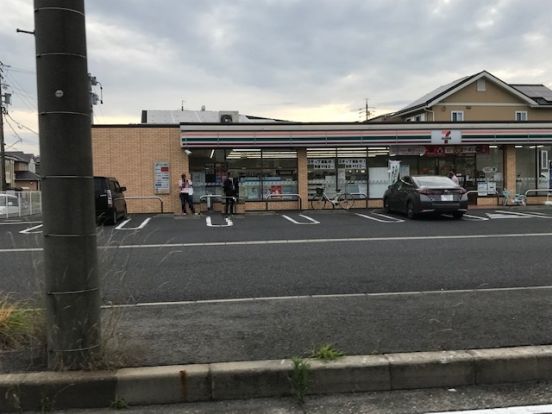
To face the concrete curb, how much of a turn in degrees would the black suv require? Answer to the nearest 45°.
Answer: approximately 135° to its right

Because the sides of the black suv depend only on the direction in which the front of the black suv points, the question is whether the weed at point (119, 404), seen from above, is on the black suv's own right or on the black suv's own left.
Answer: on the black suv's own right

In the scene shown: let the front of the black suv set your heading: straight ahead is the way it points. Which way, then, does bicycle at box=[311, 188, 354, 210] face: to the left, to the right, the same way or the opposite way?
to the left

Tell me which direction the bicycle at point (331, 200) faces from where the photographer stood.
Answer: facing to the left of the viewer

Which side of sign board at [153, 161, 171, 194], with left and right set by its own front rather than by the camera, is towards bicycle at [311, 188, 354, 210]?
left

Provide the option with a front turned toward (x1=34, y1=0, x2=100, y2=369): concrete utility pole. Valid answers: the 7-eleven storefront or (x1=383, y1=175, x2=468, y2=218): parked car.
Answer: the 7-eleven storefront

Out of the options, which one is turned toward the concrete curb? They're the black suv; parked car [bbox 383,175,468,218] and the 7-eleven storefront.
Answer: the 7-eleven storefront

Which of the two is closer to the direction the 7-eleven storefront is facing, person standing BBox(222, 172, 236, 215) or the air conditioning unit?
the person standing

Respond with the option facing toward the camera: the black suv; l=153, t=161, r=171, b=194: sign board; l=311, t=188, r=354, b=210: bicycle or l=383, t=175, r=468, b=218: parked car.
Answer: the sign board

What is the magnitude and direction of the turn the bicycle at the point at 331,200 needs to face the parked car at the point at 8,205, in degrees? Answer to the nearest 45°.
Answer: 0° — it already faces it

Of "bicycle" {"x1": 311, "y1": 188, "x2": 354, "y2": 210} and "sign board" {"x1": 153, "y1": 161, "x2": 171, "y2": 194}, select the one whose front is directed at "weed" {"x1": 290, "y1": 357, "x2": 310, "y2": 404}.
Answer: the sign board
